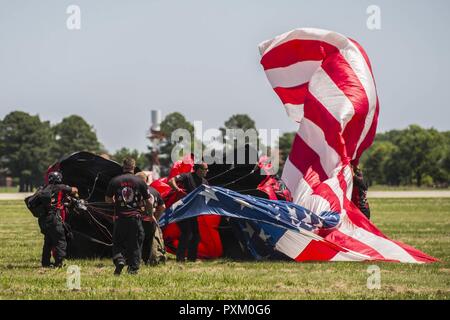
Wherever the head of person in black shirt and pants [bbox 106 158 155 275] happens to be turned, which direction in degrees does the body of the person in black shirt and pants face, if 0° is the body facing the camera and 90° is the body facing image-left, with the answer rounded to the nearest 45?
approximately 180°

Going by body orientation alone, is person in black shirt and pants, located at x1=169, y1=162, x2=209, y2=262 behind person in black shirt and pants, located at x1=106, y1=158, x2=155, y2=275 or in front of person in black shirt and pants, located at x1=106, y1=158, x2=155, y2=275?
in front

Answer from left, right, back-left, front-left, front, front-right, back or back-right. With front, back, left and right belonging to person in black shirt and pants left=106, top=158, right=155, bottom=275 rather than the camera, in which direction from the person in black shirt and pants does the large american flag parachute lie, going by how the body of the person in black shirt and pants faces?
front-right

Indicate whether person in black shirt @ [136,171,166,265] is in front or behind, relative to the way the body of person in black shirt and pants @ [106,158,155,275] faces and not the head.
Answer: in front

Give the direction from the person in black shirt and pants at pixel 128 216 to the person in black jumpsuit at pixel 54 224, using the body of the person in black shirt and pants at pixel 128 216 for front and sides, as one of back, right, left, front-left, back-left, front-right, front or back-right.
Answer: front-left
